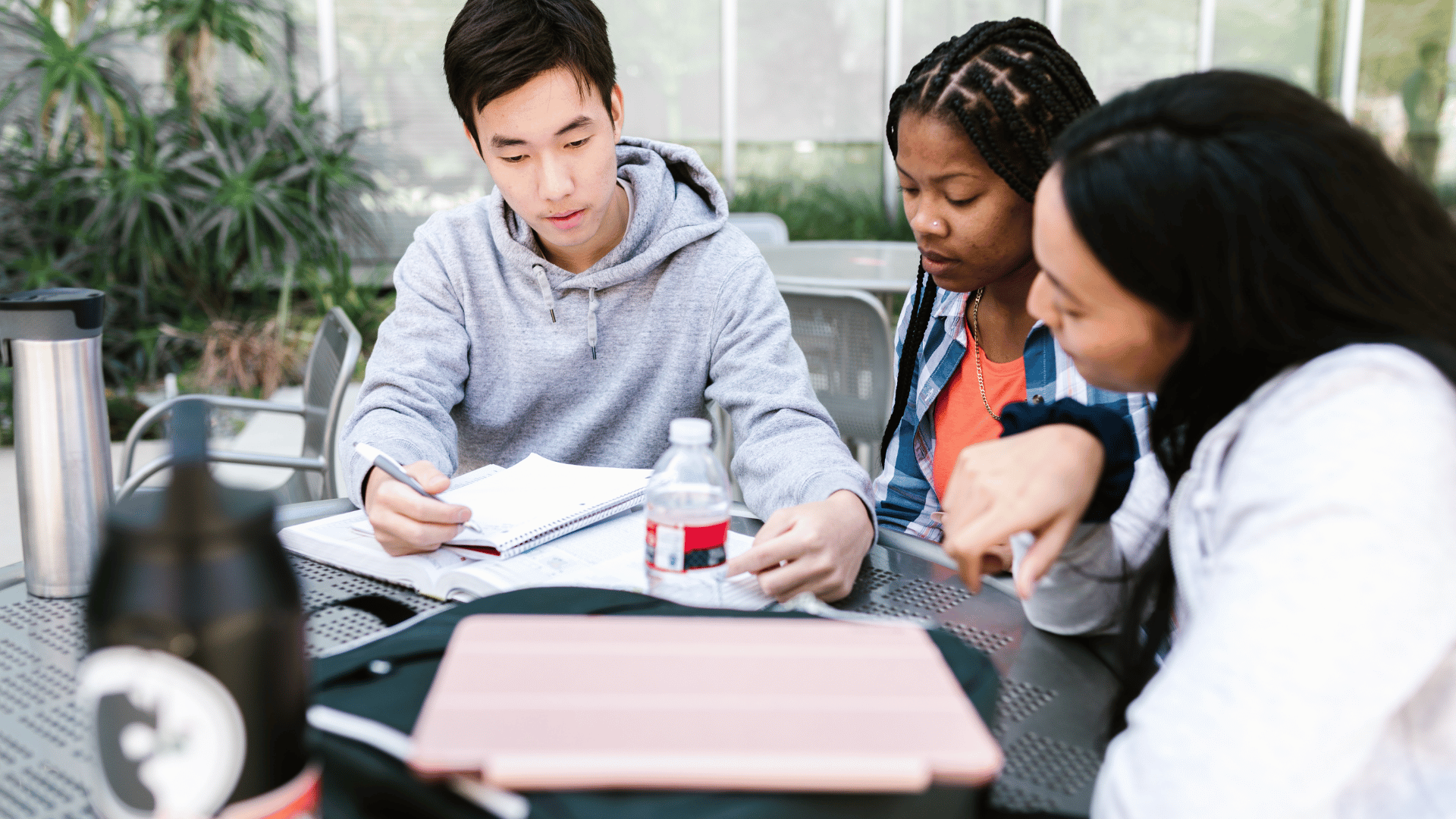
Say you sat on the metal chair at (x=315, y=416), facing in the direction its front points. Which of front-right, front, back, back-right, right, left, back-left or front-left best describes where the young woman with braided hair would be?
back-left

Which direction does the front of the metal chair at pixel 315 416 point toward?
to the viewer's left

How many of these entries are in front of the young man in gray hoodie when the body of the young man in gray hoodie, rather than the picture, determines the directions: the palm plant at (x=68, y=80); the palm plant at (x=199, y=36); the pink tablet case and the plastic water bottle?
2

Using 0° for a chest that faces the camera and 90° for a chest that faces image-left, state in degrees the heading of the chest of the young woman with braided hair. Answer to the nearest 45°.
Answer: approximately 45°

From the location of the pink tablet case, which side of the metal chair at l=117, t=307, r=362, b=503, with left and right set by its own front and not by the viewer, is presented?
left

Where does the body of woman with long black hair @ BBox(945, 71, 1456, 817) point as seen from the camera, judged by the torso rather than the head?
to the viewer's left

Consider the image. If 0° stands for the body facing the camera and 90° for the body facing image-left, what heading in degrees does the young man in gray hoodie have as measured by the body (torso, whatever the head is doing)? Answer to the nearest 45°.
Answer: approximately 0°

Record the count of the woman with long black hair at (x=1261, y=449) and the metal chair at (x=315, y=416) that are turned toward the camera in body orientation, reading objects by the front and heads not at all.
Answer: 0

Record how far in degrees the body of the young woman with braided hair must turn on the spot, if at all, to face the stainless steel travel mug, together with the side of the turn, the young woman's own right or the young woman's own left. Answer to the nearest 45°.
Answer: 0° — they already face it
